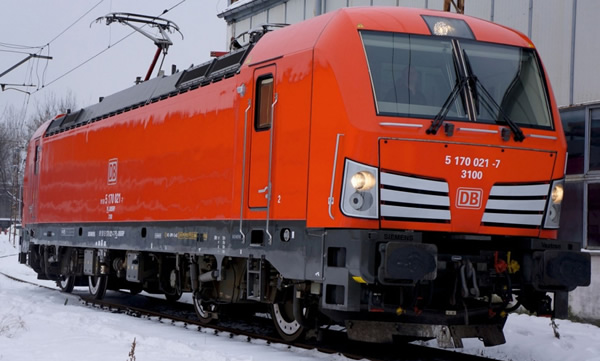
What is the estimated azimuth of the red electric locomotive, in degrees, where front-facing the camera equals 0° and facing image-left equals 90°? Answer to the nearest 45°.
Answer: approximately 315°

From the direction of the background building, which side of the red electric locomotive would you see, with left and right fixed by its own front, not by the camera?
left
